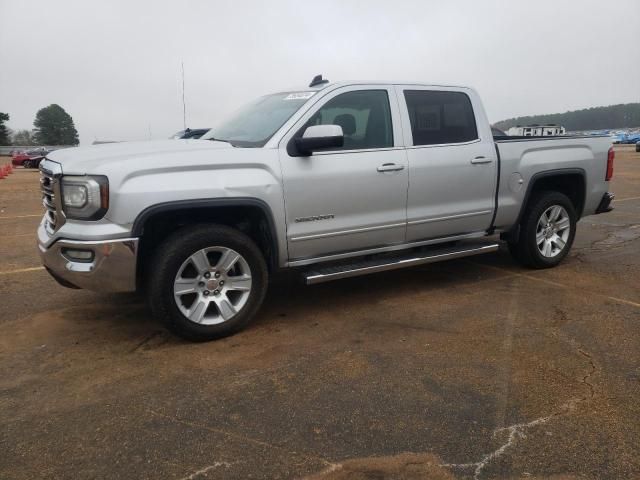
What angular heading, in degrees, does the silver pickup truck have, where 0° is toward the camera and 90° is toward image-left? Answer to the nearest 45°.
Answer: approximately 45°

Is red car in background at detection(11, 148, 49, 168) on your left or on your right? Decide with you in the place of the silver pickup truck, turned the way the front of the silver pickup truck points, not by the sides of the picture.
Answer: on your right
